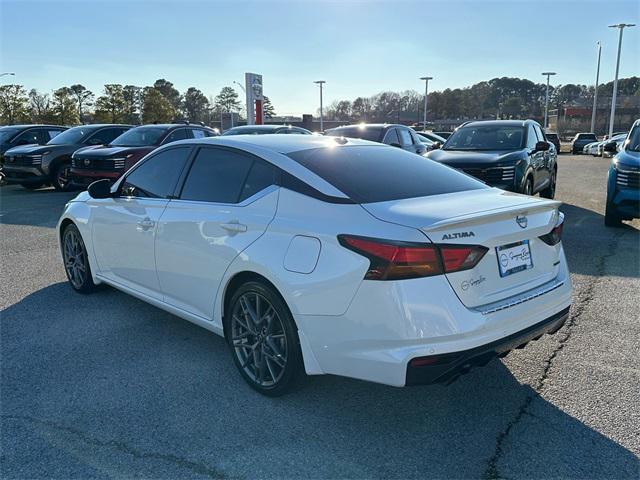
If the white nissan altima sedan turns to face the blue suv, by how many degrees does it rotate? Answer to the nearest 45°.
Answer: approximately 90° to its right

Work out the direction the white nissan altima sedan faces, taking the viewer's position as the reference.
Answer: facing away from the viewer and to the left of the viewer
